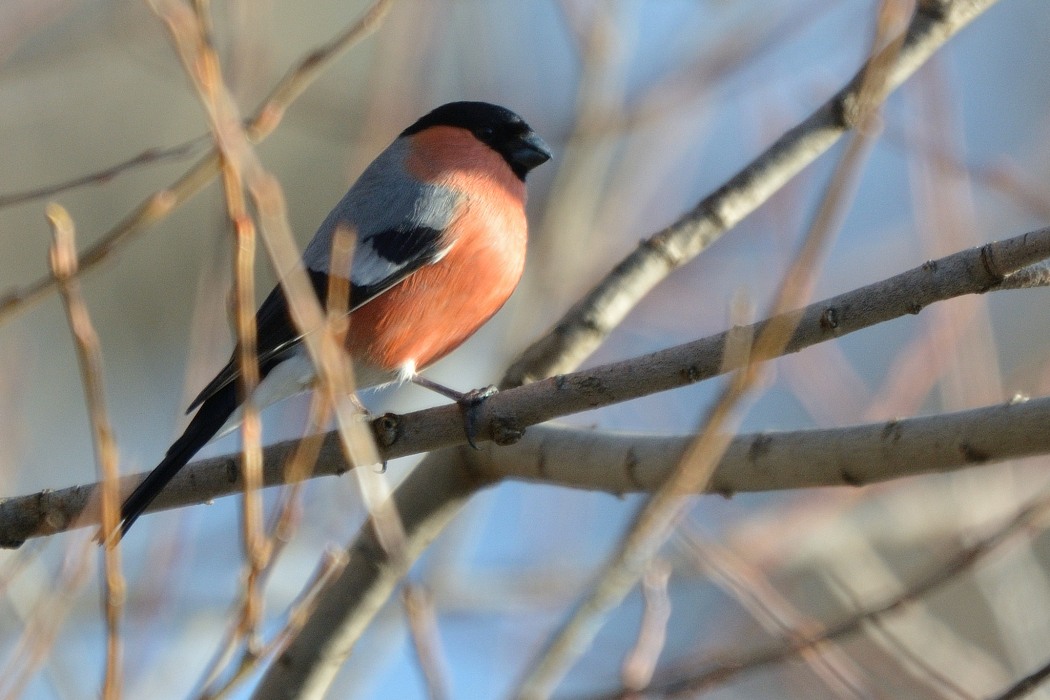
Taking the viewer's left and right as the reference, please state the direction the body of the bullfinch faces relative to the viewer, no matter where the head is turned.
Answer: facing to the right of the viewer

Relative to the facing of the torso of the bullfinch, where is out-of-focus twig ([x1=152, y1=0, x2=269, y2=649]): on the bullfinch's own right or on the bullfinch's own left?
on the bullfinch's own right

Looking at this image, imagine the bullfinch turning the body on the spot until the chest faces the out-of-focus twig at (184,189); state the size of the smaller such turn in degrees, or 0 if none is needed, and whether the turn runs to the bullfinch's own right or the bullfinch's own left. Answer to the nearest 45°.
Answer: approximately 90° to the bullfinch's own right

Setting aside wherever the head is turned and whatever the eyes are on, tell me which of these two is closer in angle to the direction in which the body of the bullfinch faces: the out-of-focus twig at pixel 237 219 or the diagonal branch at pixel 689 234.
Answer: the diagonal branch
